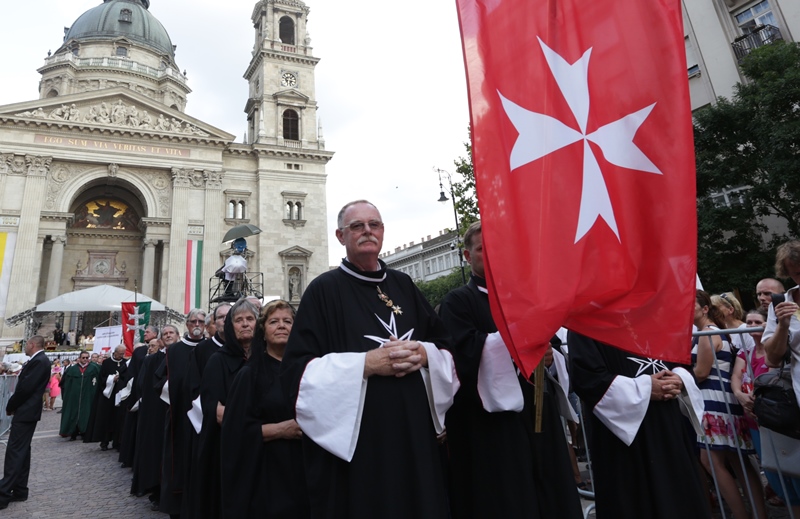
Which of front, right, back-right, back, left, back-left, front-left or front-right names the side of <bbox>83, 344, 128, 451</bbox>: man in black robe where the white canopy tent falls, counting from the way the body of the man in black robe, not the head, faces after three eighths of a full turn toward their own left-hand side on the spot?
front

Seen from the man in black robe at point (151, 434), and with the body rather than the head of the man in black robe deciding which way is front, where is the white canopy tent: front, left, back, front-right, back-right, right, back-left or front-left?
back-left

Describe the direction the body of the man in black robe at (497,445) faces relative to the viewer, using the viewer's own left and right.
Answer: facing the viewer and to the right of the viewer

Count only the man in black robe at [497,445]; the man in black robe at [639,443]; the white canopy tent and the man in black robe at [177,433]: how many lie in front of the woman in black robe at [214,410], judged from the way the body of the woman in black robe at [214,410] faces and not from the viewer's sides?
2

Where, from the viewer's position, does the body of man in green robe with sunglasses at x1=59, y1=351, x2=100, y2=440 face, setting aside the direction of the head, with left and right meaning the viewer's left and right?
facing the viewer

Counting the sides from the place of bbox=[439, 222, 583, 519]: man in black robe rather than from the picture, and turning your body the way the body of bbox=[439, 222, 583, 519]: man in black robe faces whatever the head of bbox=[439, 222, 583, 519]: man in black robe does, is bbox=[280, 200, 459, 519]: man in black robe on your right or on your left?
on your right

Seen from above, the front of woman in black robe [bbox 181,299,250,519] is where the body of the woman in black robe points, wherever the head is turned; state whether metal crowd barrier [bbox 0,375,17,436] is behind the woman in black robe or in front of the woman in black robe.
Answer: behind
